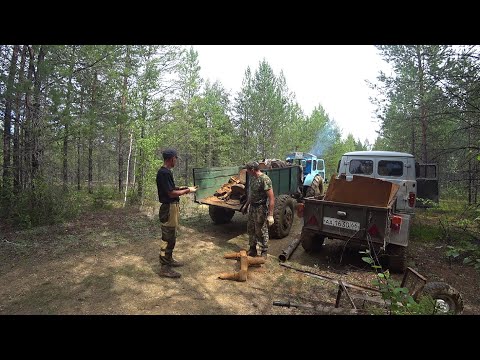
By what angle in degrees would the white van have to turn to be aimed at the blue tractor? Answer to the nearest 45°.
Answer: approximately 45° to its left

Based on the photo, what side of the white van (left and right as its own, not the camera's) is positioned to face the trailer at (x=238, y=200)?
left

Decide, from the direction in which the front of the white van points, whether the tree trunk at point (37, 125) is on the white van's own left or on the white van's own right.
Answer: on the white van's own left

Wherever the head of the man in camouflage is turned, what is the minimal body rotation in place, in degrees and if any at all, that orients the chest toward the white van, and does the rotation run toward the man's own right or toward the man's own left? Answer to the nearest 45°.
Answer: approximately 180°

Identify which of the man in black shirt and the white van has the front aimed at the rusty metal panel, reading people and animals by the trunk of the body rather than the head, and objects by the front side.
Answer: the man in black shirt

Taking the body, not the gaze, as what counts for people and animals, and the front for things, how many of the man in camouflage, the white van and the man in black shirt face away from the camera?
1

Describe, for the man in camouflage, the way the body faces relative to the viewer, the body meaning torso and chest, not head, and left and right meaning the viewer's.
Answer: facing the viewer and to the left of the viewer

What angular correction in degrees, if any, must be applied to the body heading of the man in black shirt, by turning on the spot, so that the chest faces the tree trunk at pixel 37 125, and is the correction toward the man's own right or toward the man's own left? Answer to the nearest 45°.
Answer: approximately 135° to the man's own left

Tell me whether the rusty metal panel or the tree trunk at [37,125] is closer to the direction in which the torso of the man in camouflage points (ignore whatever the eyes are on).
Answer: the tree trunk

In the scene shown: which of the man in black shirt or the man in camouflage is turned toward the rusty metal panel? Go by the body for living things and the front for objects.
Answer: the man in black shirt

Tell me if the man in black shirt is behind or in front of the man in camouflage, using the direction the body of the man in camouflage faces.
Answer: in front

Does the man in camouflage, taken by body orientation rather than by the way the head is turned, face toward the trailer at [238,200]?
no

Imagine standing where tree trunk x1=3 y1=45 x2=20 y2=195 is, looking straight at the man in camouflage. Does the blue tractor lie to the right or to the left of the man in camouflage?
left

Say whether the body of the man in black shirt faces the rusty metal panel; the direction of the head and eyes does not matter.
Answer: yes

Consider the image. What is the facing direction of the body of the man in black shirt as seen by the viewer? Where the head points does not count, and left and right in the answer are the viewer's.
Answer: facing to the right of the viewer

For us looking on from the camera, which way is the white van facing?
facing away from the viewer

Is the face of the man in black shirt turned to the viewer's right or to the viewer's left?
to the viewer's right

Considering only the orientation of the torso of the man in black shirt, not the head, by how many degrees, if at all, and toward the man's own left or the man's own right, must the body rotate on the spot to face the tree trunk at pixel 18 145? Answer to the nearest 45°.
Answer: approximately 135° to the man's own left

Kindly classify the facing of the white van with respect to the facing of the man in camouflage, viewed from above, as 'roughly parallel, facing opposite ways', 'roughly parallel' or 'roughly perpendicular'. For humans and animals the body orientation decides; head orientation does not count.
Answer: roughly parallel, facing opposite ways

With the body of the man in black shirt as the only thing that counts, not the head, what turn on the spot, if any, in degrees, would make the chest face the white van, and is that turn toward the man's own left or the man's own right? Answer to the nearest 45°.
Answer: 0° — they already face it

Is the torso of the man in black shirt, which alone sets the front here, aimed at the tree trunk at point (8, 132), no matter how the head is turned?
no
